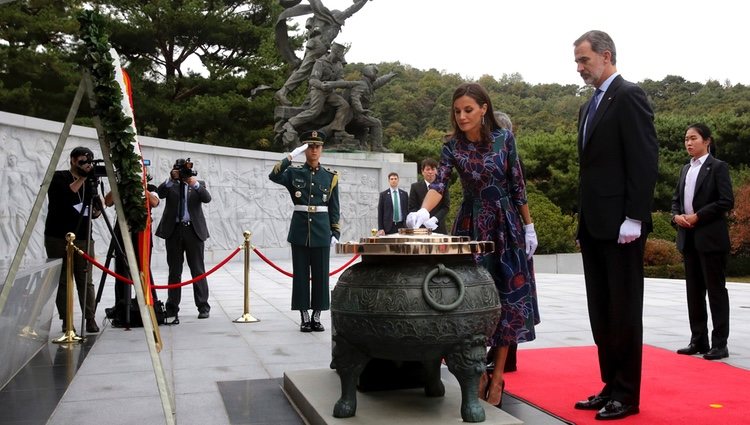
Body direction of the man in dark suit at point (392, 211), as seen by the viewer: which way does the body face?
toward the camera

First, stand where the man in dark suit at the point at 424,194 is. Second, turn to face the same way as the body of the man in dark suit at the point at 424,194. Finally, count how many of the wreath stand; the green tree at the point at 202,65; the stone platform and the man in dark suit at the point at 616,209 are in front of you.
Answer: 3

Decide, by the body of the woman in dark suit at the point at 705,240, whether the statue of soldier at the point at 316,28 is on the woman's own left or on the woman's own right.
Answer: on the woman's own right

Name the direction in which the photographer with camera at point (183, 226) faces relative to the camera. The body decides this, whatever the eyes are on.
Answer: toward the camera

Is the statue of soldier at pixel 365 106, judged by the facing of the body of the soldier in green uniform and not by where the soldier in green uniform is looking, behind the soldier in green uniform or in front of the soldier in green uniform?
behind

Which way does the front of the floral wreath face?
to the viewer's right

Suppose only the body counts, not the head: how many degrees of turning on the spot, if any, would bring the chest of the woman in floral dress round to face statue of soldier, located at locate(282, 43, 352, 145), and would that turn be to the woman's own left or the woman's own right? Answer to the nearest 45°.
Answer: approximately 135° to the woman's own right

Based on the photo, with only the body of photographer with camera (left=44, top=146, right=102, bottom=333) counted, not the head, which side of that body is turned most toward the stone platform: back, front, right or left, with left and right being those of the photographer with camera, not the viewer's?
front

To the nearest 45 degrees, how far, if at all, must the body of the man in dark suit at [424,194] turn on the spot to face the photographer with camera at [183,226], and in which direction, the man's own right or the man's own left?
approximately 45° to the man's own right

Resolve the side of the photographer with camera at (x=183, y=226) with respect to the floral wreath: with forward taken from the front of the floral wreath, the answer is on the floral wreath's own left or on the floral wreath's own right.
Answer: on the floral wreath's own left

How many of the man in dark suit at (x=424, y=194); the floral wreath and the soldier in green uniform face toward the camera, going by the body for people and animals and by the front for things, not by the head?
2

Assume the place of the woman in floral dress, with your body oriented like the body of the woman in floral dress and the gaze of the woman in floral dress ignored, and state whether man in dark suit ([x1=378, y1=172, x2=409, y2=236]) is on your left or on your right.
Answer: on your right

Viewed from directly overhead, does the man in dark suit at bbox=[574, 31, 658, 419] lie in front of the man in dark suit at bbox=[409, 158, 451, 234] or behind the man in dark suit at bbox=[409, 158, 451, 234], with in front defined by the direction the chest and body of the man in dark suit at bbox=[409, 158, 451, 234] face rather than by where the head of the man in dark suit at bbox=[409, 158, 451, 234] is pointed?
in front

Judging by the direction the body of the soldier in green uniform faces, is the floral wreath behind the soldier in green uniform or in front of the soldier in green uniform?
in front

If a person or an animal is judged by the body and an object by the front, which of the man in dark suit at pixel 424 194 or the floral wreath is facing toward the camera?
the man in dark suit

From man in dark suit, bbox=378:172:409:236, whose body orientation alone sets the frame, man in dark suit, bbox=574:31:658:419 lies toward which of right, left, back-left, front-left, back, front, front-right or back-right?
front

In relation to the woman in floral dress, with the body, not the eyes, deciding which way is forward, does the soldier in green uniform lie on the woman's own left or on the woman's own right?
on the woman's own right

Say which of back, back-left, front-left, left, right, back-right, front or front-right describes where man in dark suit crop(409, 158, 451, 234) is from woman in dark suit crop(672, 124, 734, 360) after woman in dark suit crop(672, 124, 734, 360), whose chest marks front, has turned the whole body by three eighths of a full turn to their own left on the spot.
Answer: back-left
